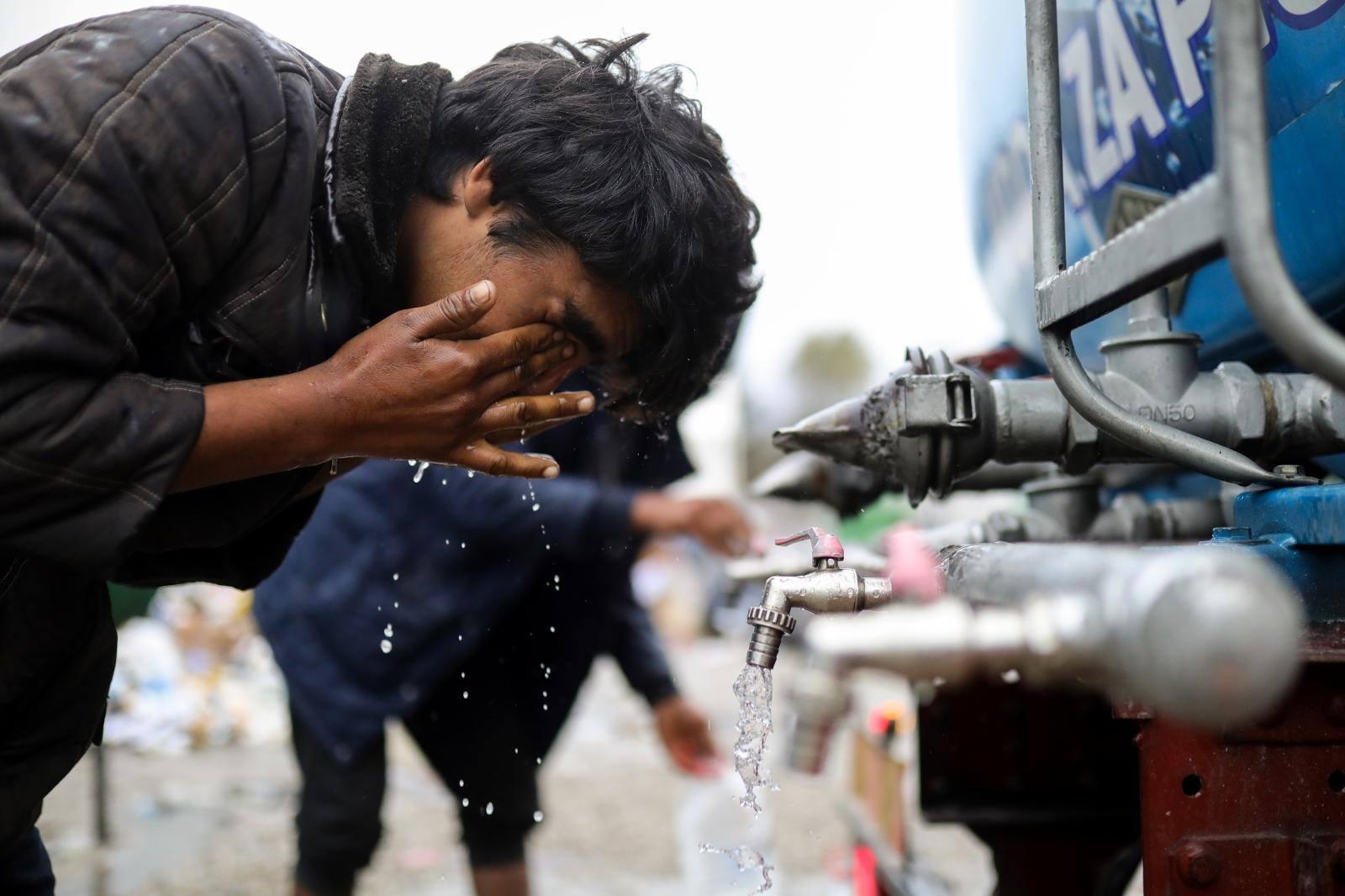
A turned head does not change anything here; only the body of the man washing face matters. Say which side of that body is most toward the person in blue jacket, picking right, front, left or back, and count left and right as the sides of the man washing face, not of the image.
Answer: left

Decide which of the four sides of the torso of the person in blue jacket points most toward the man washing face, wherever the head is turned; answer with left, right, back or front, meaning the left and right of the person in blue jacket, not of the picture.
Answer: right

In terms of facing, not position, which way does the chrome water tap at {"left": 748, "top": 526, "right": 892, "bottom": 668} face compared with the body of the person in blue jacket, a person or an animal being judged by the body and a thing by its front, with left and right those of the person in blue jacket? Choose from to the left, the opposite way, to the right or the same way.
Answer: the opposite way

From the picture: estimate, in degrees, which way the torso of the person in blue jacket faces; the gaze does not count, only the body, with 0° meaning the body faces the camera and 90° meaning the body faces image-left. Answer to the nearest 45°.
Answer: approximately 270°

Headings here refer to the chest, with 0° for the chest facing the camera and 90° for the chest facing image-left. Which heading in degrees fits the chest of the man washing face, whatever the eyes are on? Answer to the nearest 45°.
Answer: approximately 270°

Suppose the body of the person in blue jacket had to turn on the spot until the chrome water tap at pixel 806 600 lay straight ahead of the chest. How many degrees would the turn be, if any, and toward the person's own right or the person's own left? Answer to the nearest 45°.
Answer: approximately 90° to the person's own right

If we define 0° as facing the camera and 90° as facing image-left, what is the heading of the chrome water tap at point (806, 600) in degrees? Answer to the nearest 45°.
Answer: approximately 90°

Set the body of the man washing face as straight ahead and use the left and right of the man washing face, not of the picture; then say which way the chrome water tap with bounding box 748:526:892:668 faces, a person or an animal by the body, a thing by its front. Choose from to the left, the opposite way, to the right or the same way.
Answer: the opposite way
